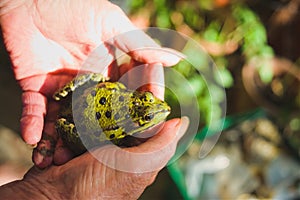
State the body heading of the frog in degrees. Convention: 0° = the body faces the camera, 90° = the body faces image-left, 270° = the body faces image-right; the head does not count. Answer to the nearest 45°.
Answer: approximately 270°
